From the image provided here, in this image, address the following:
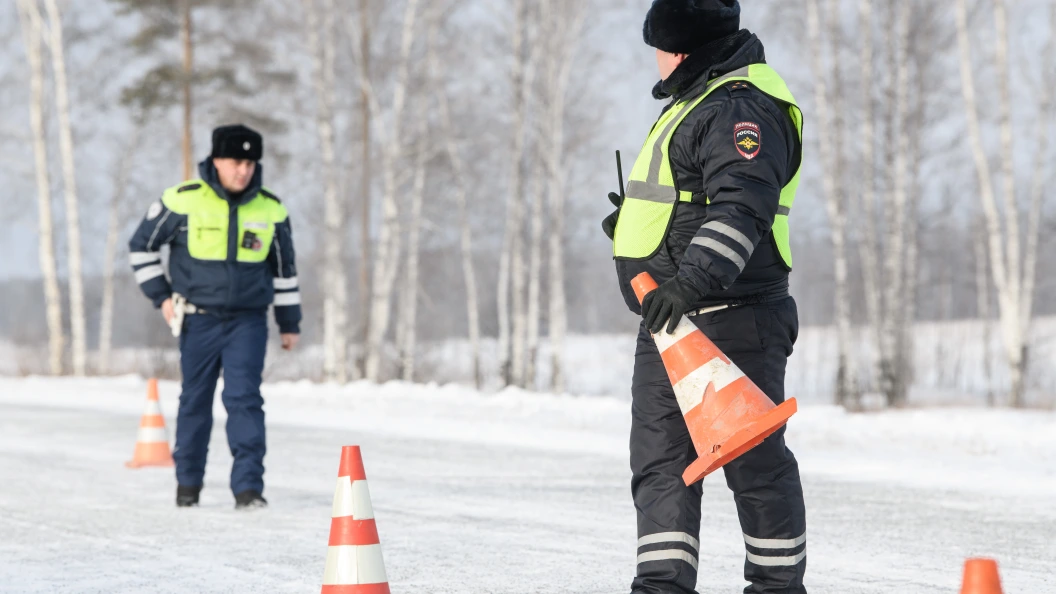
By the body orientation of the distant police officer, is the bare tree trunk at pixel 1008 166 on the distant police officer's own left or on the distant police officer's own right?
on the distant police officer's own left

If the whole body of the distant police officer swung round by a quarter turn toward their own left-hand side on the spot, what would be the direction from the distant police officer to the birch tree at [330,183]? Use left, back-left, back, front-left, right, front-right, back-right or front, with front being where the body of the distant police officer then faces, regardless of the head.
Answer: left

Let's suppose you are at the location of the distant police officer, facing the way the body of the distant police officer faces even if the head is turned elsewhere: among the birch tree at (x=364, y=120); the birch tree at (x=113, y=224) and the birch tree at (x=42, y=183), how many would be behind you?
3

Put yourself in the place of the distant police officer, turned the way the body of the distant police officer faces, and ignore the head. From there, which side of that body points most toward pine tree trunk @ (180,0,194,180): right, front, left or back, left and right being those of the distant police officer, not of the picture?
back

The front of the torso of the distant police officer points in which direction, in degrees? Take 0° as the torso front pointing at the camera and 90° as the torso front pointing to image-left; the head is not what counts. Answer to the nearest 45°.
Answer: approximately 0°

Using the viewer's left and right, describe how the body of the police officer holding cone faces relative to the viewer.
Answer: facing to the left of the viewer

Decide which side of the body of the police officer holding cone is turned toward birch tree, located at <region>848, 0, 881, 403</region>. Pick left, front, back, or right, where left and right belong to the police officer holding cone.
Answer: right

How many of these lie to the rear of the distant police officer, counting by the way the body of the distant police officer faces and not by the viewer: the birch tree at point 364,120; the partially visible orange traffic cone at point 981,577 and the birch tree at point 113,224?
2

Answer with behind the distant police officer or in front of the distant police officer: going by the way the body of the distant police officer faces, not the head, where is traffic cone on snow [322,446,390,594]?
in front

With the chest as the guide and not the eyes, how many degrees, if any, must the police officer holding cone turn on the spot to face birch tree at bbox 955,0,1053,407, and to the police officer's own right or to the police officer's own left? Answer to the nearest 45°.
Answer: approximately 90° to the police officer's own right

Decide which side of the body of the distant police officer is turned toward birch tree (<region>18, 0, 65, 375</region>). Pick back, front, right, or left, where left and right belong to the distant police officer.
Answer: back

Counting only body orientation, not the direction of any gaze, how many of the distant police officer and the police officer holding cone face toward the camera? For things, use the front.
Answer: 1

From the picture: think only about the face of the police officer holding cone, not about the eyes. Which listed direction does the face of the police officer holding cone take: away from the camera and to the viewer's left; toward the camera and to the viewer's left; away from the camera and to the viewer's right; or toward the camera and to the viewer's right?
away from the camera and to the viewer's left

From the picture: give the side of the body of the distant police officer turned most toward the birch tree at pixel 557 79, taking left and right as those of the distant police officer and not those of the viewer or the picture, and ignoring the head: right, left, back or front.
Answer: back
